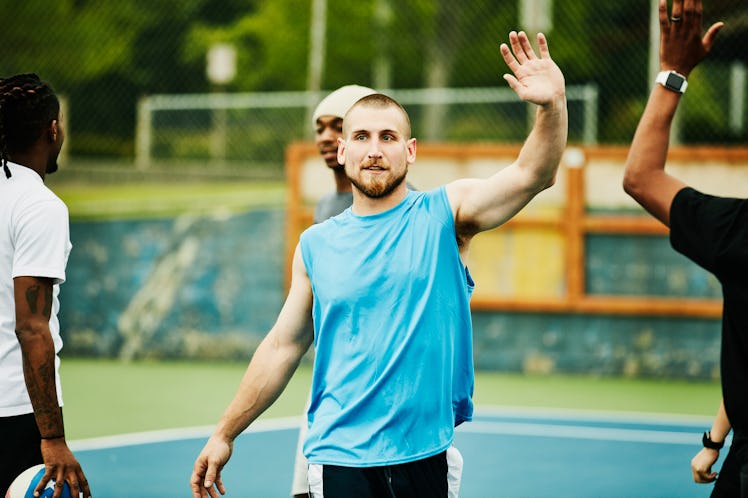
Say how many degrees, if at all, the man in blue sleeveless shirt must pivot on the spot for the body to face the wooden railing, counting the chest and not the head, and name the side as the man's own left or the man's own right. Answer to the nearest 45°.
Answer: approximately 180°

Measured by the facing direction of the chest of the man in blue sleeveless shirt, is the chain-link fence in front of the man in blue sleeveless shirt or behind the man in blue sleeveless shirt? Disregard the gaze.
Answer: behind

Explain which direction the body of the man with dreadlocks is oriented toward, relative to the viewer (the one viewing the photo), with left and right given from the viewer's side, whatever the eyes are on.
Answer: facing away from the viewer and to the right of the viewer

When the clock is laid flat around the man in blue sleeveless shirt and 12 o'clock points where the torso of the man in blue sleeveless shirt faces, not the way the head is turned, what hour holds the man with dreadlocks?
The man with dreadlocks is roughly at 3 o'clock from the man in blue sleeveless shirt.

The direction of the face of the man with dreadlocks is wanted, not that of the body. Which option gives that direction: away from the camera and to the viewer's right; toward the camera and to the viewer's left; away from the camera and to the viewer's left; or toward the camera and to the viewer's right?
away from the camera and to the viewer's right

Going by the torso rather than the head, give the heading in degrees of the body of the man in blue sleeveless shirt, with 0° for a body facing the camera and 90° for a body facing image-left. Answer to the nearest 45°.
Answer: approximately 0°

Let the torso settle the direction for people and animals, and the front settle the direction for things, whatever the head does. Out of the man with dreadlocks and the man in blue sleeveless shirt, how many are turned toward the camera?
1

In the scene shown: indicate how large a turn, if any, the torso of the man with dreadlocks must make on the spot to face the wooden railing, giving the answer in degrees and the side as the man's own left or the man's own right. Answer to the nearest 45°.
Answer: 0° — they already face it

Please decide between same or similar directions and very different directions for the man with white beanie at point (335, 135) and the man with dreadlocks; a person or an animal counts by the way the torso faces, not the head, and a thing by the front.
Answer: very different directions

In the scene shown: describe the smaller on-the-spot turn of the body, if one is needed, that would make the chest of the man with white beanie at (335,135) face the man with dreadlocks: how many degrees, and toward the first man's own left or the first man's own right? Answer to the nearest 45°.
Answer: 0° — they already face them

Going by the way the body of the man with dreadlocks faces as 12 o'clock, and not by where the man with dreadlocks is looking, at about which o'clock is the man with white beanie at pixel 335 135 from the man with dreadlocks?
The man with white beanie is roughly at 12 o'clock from the man with dreadlocks.

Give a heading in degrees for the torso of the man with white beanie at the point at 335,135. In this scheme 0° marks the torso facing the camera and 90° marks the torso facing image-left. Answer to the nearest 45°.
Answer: approximately 45°
